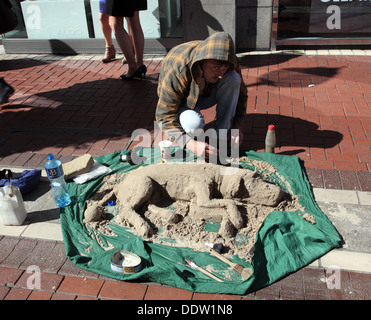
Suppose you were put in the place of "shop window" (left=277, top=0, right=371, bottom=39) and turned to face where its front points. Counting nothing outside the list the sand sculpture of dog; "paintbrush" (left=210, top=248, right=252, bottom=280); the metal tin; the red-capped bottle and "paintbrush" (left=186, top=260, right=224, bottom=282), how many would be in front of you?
5

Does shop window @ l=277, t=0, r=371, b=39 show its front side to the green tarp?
yes

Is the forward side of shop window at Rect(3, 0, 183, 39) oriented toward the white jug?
yes

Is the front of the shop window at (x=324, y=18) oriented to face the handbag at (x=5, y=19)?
no

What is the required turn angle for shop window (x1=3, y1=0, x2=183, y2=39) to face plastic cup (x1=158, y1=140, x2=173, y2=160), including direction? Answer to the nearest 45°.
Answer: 0° — it already faces it

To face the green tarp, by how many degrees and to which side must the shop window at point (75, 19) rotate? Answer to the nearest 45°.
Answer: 0° — it already faces it

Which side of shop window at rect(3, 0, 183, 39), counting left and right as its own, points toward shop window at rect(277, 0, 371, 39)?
left

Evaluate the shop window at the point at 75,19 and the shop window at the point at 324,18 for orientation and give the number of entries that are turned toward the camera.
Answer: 2

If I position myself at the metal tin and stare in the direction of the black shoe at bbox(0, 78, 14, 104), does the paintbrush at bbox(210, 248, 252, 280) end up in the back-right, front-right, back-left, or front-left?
back-right

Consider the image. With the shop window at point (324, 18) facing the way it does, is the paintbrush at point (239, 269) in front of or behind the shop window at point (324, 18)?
in front

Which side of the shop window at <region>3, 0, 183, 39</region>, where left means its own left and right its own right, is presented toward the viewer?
front

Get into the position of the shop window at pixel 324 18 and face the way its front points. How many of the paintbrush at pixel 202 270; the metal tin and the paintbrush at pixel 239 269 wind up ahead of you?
3

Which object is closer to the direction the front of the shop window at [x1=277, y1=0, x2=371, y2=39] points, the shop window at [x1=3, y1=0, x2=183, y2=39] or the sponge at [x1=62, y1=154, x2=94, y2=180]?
the sponge

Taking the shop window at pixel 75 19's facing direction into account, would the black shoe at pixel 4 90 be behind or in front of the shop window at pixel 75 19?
in front

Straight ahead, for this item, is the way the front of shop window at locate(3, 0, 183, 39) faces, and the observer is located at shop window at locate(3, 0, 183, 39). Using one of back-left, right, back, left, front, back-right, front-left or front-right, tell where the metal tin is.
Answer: front

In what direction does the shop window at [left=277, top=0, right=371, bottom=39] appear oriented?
toward the camera

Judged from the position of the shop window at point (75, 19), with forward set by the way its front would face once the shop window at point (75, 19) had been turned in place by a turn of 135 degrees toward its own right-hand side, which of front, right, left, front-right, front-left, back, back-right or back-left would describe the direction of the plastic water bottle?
back-left

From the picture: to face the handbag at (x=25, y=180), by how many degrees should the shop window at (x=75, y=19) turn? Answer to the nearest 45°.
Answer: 0° — it already faces it
